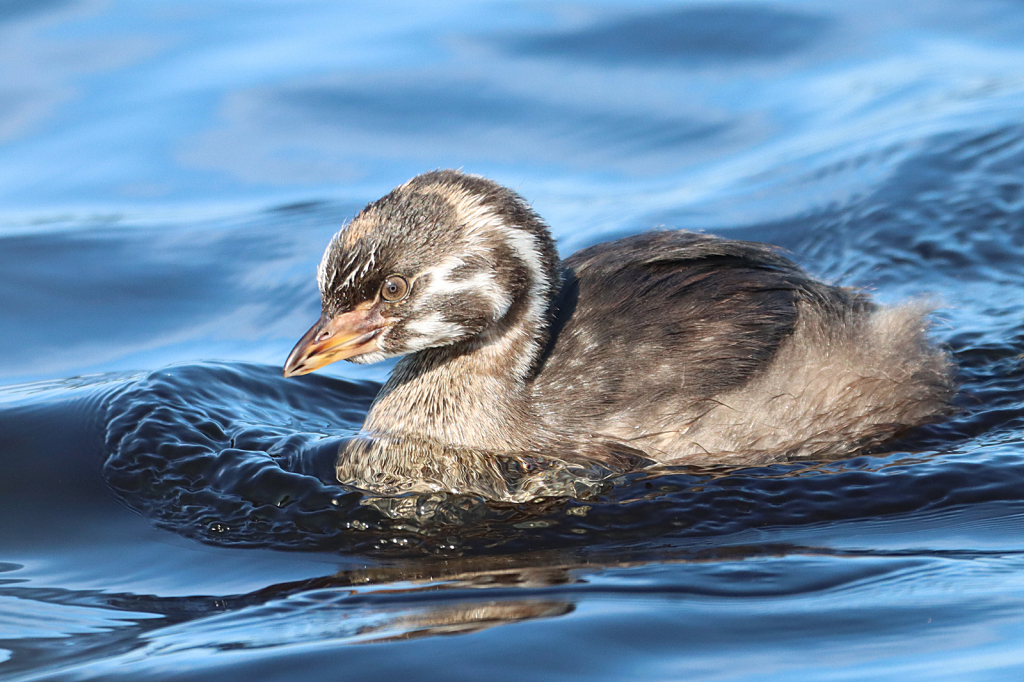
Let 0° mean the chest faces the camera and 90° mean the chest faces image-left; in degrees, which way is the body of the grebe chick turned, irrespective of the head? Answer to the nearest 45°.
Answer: approximately 90°
